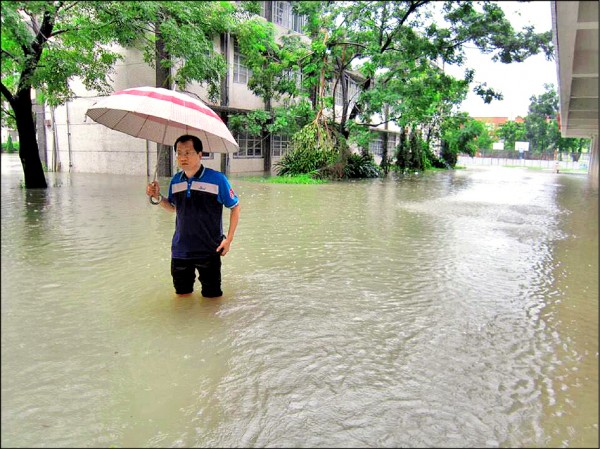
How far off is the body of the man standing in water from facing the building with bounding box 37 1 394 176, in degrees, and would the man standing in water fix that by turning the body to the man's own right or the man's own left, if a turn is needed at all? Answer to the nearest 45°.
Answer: approximately 135° to the man's own right

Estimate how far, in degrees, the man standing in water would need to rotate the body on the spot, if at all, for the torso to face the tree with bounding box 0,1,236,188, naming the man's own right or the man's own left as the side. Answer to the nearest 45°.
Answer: approximately 135° to the man's own right

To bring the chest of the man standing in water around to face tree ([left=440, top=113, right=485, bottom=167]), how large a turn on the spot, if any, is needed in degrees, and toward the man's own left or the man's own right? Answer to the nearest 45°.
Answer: approximately 180°

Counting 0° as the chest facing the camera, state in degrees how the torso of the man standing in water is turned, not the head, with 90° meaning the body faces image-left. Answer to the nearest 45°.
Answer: approximately 45°

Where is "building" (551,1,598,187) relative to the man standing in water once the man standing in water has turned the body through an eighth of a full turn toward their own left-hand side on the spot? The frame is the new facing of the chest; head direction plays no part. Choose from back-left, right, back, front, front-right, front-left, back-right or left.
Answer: left

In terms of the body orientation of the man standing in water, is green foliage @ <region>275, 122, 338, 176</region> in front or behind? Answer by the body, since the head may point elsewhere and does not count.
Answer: behind
